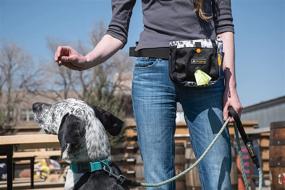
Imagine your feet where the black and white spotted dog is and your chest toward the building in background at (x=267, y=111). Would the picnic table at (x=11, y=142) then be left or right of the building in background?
left

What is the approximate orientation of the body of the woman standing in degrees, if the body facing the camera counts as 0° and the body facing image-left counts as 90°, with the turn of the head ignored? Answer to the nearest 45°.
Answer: approximately 0°

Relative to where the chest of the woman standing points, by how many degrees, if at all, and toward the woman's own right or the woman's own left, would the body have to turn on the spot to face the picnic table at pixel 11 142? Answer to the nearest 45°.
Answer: approximately 135° to the woman's own right

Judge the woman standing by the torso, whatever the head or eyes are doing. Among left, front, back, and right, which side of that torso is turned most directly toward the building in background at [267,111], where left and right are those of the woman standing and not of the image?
back
